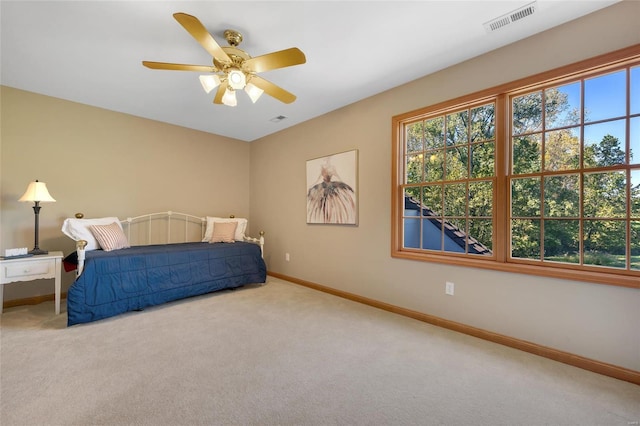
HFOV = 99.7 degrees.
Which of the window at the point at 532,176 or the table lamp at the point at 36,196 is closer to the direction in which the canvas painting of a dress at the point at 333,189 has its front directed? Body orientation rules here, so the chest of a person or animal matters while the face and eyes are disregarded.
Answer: the table lamp

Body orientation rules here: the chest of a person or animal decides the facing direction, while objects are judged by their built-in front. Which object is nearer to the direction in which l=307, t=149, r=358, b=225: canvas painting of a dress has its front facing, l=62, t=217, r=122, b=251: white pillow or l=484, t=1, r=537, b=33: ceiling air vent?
the white pillow

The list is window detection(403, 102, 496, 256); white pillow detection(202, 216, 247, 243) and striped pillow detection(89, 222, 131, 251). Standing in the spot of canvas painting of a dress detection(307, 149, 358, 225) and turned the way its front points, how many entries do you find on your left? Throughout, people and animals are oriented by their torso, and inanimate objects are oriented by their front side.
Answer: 1

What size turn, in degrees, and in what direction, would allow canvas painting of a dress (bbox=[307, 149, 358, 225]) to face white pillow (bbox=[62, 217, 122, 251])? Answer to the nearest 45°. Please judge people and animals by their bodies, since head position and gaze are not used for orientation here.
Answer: approximately 45° to its right

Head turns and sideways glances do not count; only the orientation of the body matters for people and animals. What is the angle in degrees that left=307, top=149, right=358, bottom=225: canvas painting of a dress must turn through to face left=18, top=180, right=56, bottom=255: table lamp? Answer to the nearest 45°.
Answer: approximately 45° to its right

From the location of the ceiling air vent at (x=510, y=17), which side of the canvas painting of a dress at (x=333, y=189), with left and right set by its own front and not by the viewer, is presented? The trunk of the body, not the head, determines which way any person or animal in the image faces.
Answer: left

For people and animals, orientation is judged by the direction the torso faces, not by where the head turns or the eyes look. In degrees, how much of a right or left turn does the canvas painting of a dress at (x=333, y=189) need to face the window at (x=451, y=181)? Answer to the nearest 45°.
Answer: approximately 90° to its left

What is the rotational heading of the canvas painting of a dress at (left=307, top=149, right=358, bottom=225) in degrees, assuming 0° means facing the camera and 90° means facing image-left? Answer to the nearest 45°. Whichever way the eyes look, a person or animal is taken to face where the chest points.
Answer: approximately 45°

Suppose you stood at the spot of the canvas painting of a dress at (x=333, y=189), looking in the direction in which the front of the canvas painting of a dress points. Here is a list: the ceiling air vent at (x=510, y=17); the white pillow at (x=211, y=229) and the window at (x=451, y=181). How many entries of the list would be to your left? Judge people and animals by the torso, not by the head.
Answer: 2

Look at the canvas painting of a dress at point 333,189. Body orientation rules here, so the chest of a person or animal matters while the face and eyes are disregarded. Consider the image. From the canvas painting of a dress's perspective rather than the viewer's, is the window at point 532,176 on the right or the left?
on its left

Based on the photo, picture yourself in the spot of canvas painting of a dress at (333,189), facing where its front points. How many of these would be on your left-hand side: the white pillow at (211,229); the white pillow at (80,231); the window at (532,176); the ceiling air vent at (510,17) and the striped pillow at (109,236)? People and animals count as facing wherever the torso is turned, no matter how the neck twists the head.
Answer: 2

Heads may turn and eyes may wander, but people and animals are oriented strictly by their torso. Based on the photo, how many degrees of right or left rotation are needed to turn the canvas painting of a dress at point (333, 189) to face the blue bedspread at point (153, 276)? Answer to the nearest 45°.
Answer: approximately 45° to its right

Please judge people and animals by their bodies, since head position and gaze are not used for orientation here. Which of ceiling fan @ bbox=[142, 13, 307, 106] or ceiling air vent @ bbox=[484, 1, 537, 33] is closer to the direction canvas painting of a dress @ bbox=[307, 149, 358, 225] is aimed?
the ceiling fan

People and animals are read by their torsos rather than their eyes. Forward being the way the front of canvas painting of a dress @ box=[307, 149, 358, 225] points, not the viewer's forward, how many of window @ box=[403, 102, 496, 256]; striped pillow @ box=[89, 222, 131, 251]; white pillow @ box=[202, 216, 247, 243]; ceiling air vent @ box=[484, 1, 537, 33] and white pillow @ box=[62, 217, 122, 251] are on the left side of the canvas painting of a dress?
2

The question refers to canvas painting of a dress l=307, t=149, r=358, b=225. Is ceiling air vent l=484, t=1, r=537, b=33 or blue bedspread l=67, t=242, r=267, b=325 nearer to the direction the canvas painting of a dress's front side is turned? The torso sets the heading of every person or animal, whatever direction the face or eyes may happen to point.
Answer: the blue bedspread
